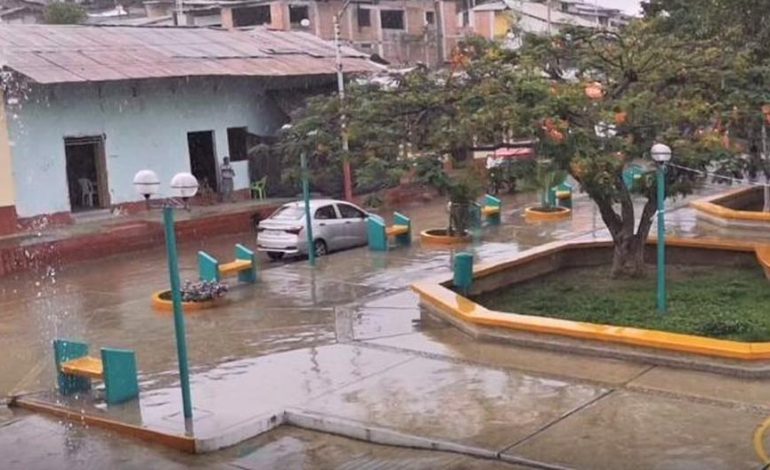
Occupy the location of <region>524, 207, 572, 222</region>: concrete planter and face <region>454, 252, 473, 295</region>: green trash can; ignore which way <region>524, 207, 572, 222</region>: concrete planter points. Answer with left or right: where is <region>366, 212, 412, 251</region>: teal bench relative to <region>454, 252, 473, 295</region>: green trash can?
right

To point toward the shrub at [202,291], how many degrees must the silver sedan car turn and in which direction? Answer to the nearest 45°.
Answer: approximately 135° to its right

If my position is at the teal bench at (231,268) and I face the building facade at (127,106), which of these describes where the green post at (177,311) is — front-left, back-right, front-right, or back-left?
back-left

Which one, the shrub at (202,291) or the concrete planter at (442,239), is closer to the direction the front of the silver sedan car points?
the concrete planter

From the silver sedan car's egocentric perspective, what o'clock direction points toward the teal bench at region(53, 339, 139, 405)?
The teal bench is roughly at 5 o'clock from the silver sedan car.

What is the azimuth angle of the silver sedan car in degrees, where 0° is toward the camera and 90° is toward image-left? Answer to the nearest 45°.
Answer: approximately 225°

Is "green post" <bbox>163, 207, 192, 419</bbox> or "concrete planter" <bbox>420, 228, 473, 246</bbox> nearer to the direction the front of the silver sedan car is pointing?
the concrete planter

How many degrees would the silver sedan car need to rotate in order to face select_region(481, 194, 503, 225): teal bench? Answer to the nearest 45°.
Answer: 0° — it already faces it

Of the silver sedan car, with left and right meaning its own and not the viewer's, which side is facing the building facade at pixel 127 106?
left

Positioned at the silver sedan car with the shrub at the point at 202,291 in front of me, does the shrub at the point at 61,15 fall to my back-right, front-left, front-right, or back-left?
back-right

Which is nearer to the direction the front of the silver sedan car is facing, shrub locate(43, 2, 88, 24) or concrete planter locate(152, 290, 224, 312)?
the shrub

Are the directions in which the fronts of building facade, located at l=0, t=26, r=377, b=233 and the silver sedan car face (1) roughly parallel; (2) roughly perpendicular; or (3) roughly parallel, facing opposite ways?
roughly perpendicular

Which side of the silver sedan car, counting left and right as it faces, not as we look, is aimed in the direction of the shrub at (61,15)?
left

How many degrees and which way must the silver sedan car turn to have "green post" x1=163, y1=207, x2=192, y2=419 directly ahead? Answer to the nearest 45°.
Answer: approximately 135° to its right
